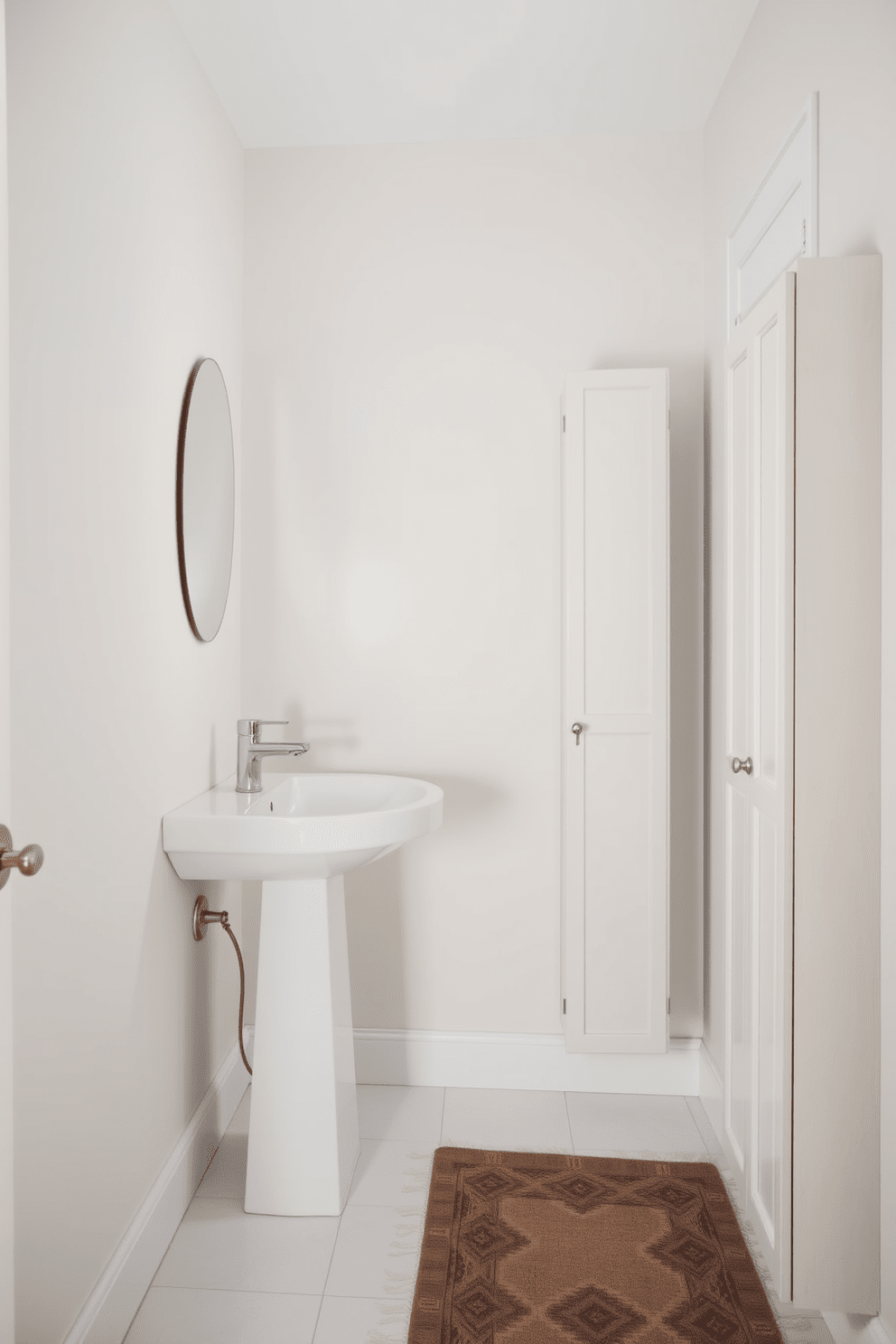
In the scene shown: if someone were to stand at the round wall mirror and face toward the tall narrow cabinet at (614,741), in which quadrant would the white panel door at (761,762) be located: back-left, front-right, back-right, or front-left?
front-right

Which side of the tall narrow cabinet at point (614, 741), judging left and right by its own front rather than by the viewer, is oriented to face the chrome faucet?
right

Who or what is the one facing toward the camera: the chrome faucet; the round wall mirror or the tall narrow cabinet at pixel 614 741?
the tall narrow cabinet

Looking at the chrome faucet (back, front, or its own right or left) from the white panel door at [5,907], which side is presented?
right

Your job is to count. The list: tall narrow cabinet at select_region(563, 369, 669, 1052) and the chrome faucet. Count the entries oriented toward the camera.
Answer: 1

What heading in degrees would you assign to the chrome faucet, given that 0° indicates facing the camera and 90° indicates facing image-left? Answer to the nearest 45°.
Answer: approximately 270°

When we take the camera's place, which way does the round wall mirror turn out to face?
facing to the right of the viewer

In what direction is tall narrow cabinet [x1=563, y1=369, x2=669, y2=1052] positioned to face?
toward the camera

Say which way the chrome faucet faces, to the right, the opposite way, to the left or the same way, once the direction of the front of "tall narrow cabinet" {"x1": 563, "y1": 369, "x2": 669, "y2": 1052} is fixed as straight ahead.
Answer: to the left

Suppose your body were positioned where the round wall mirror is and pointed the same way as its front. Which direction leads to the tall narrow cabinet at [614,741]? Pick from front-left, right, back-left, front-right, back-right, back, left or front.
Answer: front

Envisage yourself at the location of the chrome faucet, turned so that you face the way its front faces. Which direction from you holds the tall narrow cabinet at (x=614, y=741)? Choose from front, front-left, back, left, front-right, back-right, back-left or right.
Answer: front

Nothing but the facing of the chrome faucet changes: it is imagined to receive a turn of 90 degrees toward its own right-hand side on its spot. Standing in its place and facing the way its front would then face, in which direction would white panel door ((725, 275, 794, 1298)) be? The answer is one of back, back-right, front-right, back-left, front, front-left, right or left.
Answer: front-left
